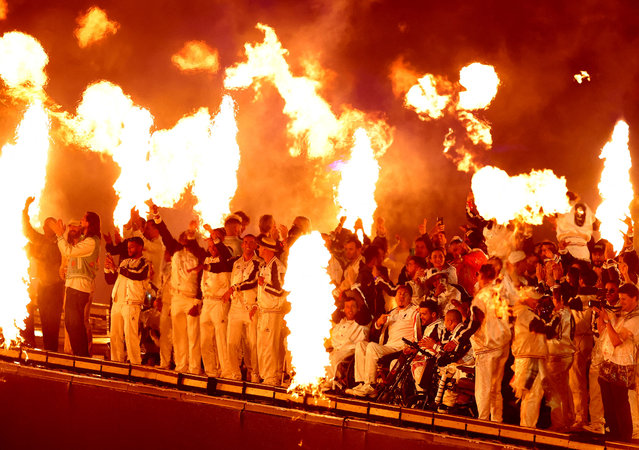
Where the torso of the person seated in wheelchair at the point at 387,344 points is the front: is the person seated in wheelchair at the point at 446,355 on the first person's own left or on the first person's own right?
on the first person's own left

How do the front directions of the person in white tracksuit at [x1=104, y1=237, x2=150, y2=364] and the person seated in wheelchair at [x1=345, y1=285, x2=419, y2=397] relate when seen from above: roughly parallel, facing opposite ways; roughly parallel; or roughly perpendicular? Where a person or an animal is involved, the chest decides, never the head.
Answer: roughly parallel

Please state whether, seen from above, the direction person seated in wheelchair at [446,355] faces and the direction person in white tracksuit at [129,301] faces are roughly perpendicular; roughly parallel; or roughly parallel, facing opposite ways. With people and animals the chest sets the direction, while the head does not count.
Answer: roughly parallel

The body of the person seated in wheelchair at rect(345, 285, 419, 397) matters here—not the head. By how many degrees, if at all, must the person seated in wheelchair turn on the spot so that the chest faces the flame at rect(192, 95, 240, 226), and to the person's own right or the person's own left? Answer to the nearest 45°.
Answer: approximately 90° to the person's own right

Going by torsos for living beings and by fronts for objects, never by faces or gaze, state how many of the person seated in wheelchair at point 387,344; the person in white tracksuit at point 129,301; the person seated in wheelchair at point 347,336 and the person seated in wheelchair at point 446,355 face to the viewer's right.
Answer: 0

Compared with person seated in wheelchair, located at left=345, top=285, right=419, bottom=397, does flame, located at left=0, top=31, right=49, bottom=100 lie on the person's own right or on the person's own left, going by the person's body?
on the person's own right

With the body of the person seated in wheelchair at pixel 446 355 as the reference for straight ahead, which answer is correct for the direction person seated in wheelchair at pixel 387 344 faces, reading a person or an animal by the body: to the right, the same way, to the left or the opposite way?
the same way

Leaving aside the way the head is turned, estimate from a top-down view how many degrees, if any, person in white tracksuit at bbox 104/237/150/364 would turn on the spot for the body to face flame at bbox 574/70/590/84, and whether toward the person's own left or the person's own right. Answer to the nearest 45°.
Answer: approximately 135° to the person's own left

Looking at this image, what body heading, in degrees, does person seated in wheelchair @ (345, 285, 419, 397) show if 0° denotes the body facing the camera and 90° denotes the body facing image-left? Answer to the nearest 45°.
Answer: approximately 45°

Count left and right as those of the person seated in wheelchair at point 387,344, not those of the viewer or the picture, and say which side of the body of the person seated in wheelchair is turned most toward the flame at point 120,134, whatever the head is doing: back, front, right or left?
right

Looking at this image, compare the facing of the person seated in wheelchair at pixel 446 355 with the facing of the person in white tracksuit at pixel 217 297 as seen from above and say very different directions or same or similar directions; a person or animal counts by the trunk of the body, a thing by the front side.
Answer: same or similar directions
